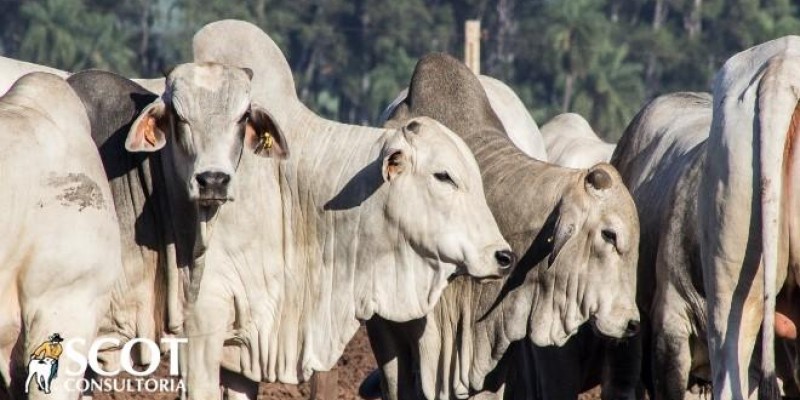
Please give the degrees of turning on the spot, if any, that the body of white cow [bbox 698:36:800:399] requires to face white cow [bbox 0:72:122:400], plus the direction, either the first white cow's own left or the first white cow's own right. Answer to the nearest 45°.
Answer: approximately 135° to the first white cow's own left

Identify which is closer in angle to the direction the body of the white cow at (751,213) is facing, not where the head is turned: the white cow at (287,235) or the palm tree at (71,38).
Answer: the palm tree

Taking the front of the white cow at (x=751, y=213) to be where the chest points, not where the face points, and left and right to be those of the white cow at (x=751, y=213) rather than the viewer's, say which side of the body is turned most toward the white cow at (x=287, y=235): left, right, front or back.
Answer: left

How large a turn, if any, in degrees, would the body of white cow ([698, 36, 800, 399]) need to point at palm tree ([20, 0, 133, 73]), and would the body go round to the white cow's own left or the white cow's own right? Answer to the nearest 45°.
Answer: approximately 45° to the white cow's own left

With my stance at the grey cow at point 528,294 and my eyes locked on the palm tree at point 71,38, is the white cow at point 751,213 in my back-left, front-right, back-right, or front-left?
back-right

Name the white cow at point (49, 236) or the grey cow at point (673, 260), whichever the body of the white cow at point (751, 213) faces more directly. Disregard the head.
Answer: the grey cow

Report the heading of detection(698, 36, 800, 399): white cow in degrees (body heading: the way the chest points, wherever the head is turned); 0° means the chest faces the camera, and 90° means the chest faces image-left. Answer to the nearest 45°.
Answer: approximately 180°
